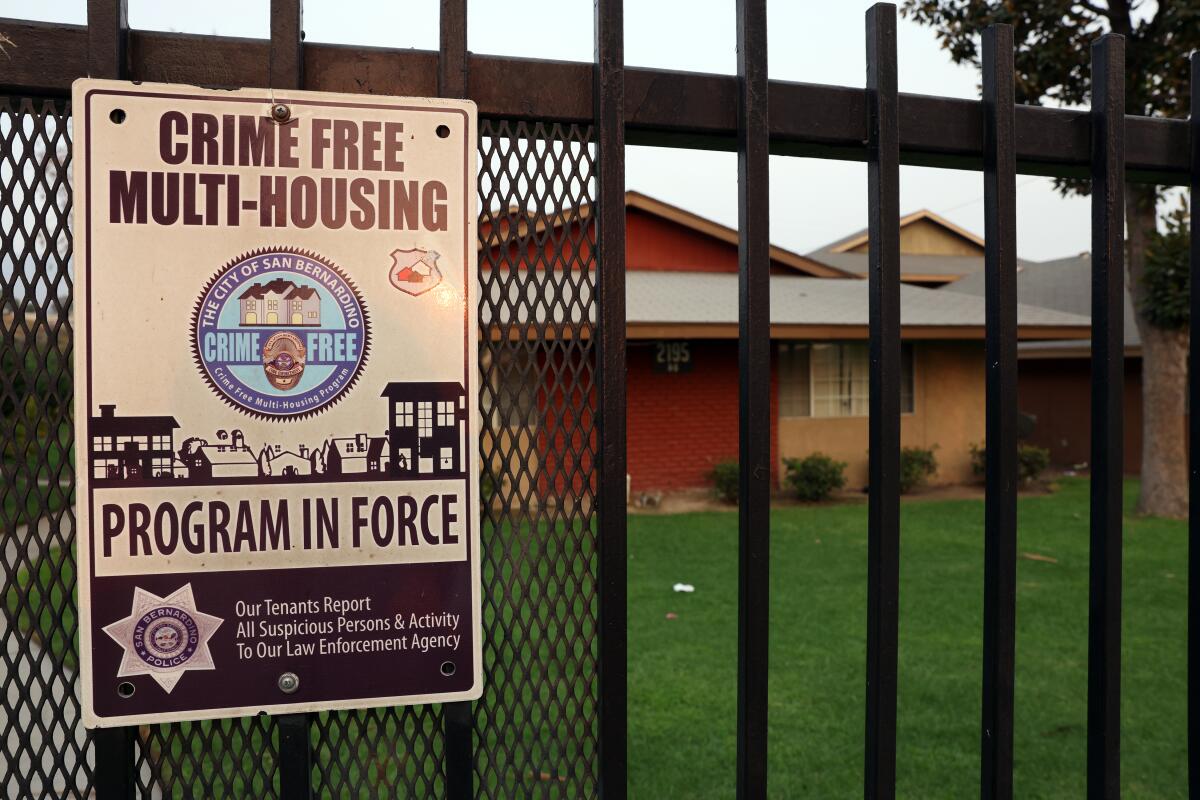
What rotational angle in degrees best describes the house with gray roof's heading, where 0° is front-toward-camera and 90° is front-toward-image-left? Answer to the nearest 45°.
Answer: approximately 0°

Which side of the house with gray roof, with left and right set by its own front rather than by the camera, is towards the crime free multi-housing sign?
front

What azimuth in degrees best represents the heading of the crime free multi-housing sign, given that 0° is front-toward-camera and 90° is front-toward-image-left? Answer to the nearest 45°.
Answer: approximately 0°

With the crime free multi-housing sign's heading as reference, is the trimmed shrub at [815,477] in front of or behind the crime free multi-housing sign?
behind

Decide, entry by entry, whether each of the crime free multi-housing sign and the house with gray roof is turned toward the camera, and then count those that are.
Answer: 2

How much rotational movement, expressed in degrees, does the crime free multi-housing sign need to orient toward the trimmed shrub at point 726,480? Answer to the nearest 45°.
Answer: approximately 135° to its left

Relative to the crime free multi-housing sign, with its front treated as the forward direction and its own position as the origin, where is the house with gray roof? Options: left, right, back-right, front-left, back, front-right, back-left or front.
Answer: back-left

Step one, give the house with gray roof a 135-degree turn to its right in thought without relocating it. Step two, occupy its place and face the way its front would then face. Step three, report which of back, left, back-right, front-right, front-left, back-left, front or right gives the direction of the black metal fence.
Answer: back-left
